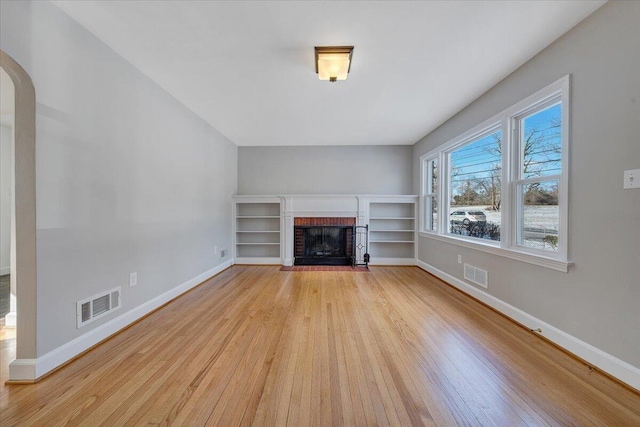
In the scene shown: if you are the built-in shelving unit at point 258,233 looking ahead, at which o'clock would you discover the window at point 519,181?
The window is roughly at 11 o'clock from the built-in shelving unit.

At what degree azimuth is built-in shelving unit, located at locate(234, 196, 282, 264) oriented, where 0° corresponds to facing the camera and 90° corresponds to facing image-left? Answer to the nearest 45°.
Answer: approximately 0°

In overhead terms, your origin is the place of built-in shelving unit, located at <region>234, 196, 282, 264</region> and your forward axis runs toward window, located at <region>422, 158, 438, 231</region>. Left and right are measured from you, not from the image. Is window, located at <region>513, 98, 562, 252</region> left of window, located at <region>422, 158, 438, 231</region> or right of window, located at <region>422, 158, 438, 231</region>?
right

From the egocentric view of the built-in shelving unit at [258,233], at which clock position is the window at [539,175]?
The window is roughly at 11 o'clock from the built-in shelving unit.

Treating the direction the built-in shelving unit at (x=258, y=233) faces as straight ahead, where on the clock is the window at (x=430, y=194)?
The window is roughly at 10 o'clock from the built-in shelving unit.
